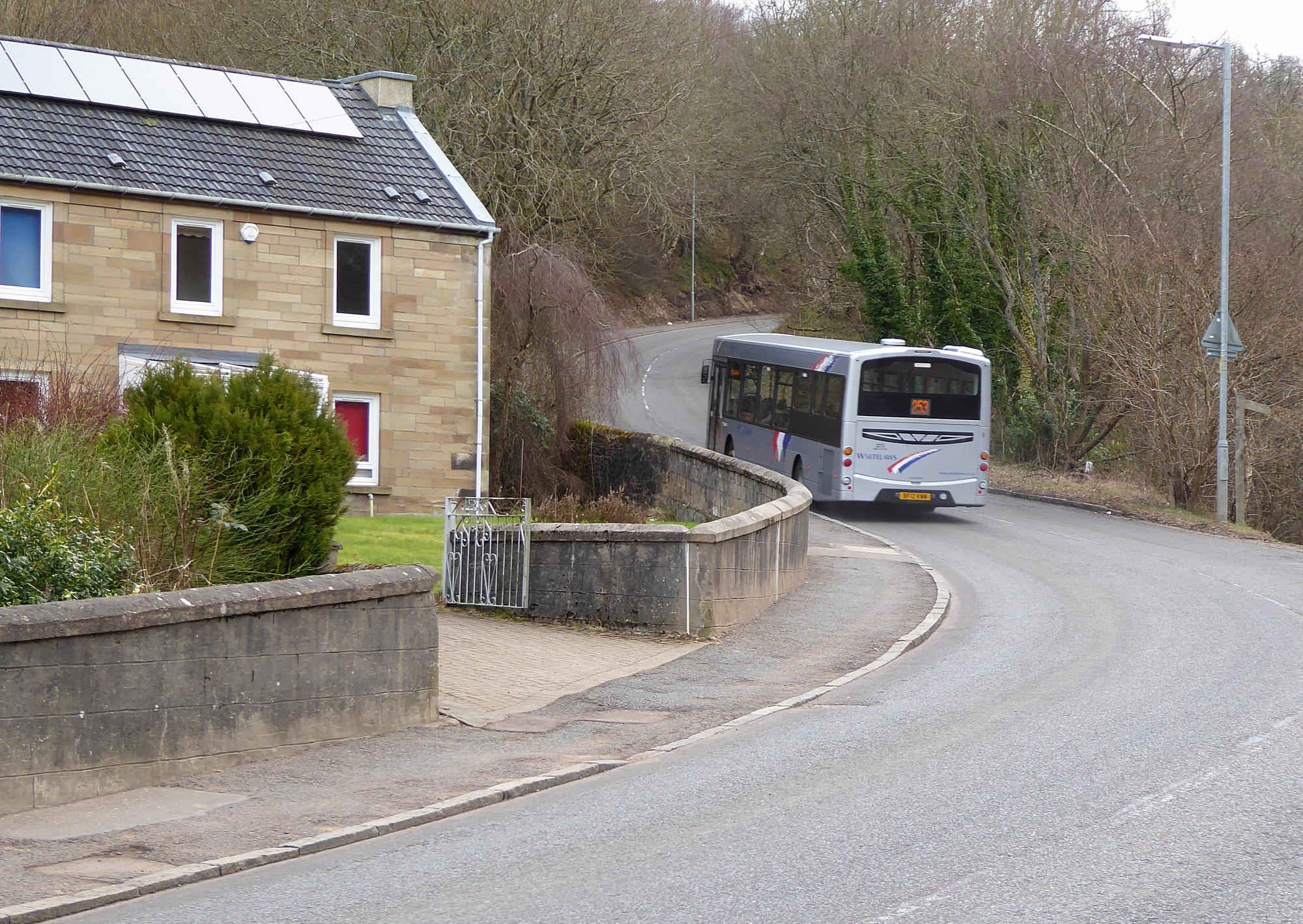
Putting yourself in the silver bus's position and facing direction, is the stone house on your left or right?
on your left

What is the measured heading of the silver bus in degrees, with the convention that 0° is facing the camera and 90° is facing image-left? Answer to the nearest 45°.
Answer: approximately 135°

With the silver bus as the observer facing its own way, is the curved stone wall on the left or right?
on its left

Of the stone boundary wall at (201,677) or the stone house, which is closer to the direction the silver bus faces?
the stone house

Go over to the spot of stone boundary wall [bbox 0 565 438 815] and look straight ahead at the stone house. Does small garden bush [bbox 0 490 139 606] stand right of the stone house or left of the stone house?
left

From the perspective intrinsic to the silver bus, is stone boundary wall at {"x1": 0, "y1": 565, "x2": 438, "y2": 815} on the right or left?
on its left

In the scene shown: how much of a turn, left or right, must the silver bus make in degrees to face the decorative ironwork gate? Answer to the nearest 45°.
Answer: approximately 90° to its left

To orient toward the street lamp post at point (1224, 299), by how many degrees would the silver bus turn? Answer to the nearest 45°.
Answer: approximately 135° to its right

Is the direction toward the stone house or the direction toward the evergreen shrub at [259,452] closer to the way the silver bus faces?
the stone house

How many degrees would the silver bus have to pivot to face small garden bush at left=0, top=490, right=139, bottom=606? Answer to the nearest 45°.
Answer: approximately 135° to its left

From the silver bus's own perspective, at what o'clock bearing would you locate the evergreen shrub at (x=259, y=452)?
The evergreen shrub is roughly at 8 o'clock from the silver bus.
